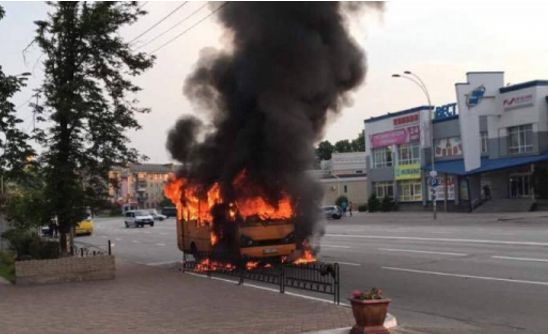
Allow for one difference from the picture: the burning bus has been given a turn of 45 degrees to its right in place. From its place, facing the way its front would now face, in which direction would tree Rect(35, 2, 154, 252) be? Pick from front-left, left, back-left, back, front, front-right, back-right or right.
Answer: right

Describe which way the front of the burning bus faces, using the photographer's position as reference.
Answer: facing the viewer and to the right of the viewer

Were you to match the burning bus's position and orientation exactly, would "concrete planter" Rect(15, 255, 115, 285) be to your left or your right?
on your right

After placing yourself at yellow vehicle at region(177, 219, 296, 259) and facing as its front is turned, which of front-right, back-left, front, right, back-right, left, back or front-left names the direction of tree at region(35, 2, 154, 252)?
back-right

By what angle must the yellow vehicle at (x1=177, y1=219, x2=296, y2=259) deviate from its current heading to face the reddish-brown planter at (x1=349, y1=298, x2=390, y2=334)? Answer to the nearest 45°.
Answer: approximately 45° to its right
